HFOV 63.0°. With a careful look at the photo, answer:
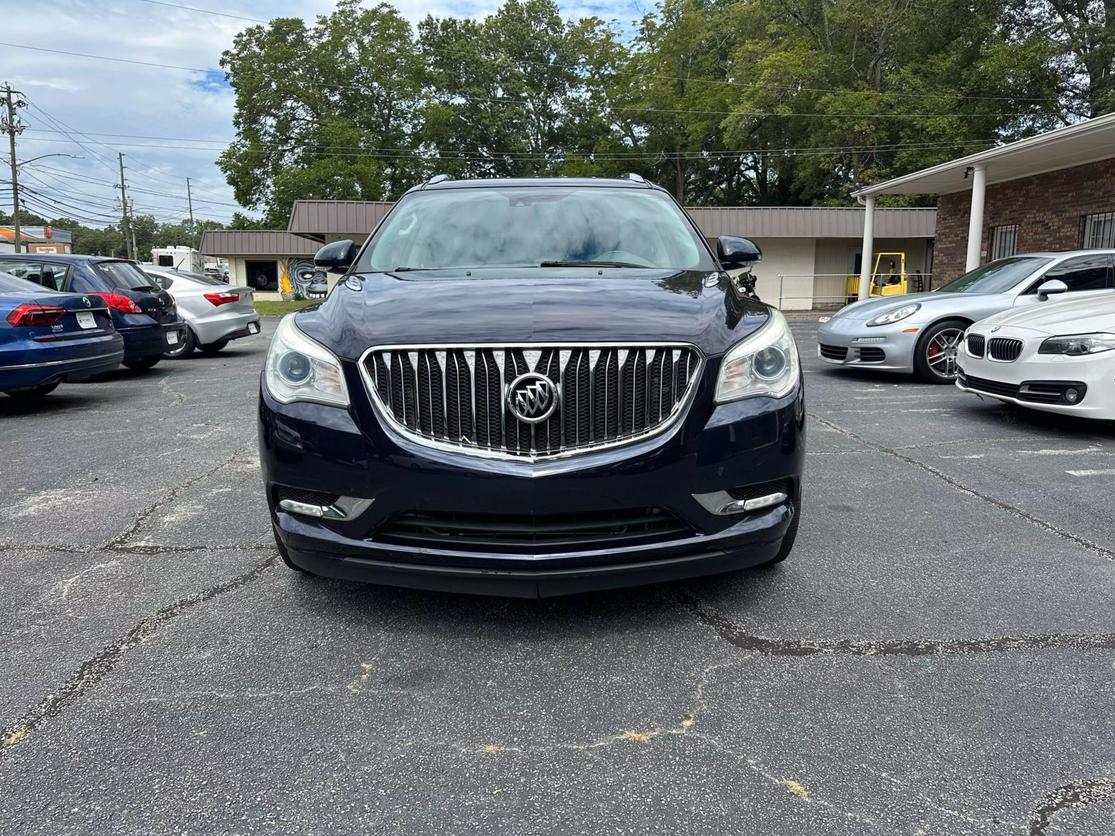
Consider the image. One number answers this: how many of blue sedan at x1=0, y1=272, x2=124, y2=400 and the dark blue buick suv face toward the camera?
1

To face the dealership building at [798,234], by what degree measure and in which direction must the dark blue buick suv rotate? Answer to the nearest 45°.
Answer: approximately 180°

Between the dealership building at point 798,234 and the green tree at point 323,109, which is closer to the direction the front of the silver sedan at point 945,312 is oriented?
the green tree

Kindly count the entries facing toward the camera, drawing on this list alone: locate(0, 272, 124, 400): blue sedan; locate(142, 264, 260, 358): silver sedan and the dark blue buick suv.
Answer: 1

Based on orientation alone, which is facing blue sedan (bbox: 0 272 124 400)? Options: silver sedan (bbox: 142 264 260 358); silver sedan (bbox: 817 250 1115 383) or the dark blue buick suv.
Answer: silver sedan (bbox: 817 250 1115 383)

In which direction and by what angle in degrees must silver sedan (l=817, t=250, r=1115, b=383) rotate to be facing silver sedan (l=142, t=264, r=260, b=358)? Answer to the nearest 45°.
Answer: approximately 45° to its right

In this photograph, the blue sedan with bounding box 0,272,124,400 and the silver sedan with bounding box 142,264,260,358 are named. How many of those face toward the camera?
0

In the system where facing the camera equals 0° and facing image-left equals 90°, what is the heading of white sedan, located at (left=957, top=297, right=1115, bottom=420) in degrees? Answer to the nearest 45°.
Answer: approximately 45°

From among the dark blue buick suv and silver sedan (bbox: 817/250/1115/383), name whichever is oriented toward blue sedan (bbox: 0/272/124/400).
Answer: the silver sedan

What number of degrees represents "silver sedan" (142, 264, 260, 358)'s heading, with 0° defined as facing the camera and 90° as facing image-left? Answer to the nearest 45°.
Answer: approximately 135°

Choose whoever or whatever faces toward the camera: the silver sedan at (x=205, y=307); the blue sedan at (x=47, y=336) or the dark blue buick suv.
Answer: the dark blue buick suv

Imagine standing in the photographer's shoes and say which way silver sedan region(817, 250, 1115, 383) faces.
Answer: facing the viewer and to the left of the viewer

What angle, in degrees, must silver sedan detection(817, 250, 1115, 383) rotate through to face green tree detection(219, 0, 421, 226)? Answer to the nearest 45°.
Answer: approximately 90° to its right

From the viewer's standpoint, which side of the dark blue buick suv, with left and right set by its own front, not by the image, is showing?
front
